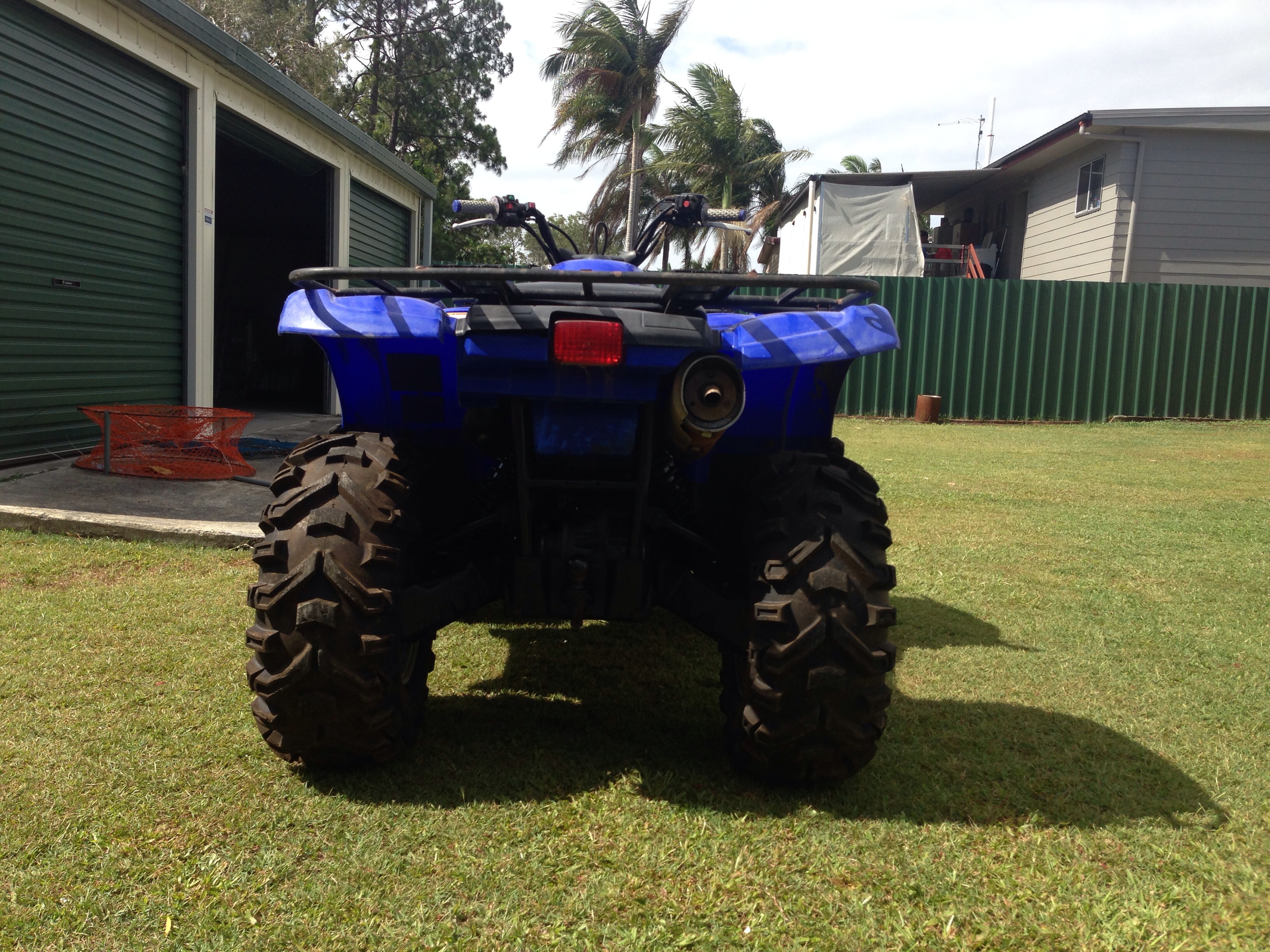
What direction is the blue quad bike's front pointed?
away from the camera

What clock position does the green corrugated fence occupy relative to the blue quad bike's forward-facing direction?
The green corrugated fence is roughly at 1 o'clock from the blue quad bike.

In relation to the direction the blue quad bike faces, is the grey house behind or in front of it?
in front

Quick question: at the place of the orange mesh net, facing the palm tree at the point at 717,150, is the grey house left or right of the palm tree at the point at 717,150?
right

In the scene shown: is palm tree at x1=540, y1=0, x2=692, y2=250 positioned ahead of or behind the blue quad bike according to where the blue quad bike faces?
ahead
